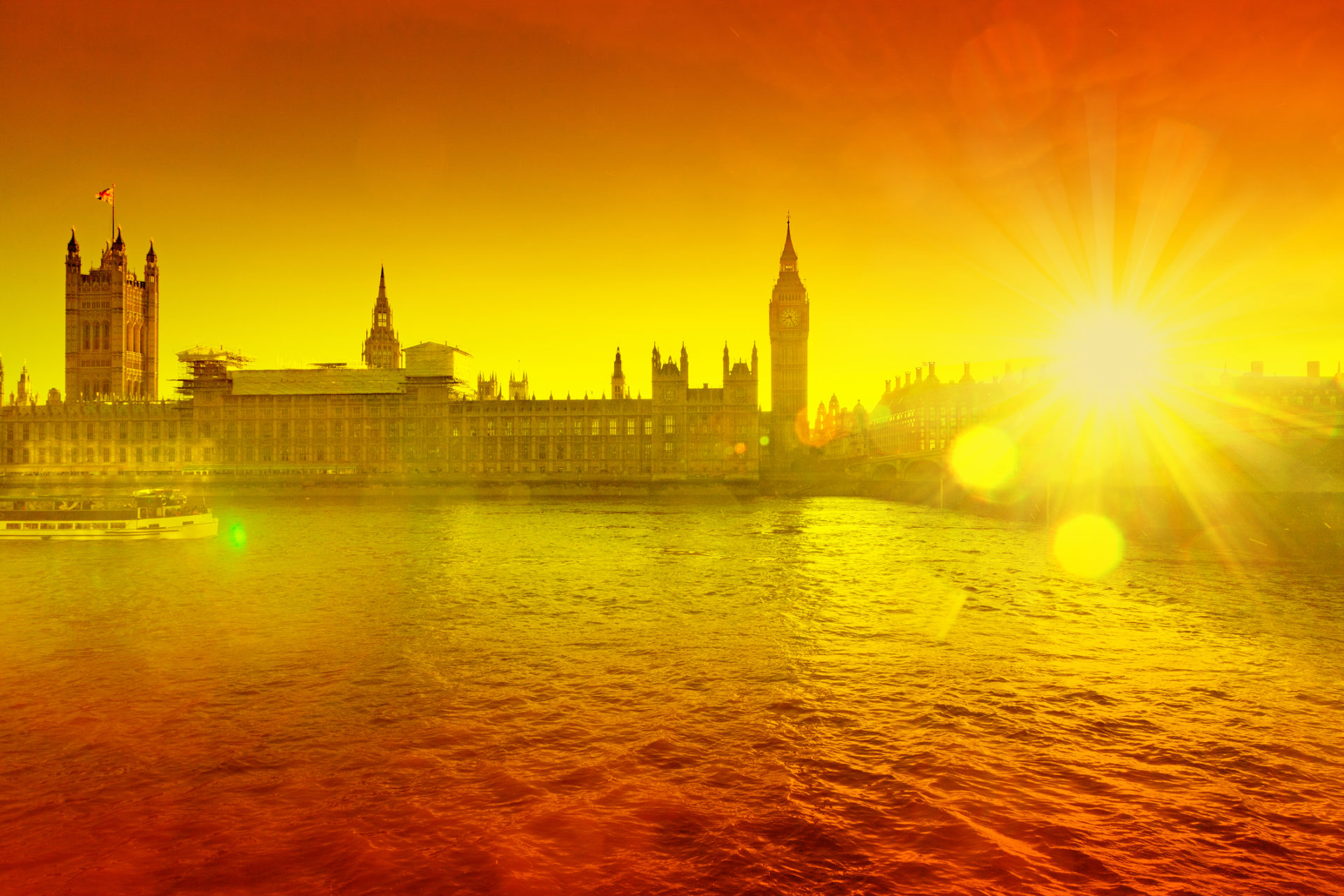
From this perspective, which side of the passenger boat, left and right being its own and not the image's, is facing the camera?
right
